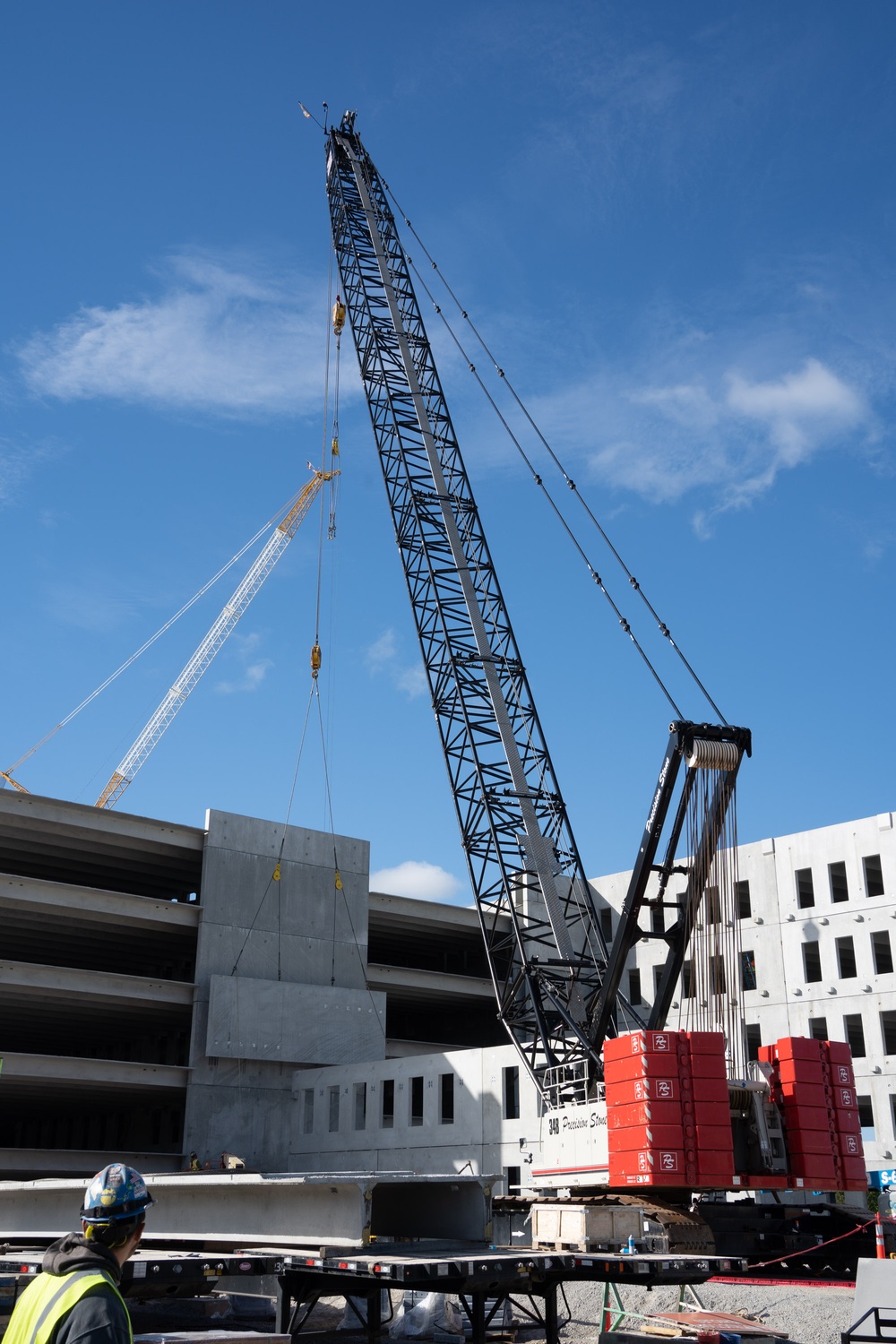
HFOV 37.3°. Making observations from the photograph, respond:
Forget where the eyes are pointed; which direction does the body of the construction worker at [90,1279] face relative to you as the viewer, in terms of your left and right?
facing away from the viewer and to the right of the viewer

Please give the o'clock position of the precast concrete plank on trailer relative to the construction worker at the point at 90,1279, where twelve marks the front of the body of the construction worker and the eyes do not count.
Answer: The precast concrete plank on trailer is roughly at 11 o'clock from the construction worker.

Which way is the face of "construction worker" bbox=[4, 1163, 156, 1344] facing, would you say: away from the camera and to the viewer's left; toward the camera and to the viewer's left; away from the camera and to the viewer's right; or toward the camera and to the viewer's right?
away from the camera and to the viewer's right
